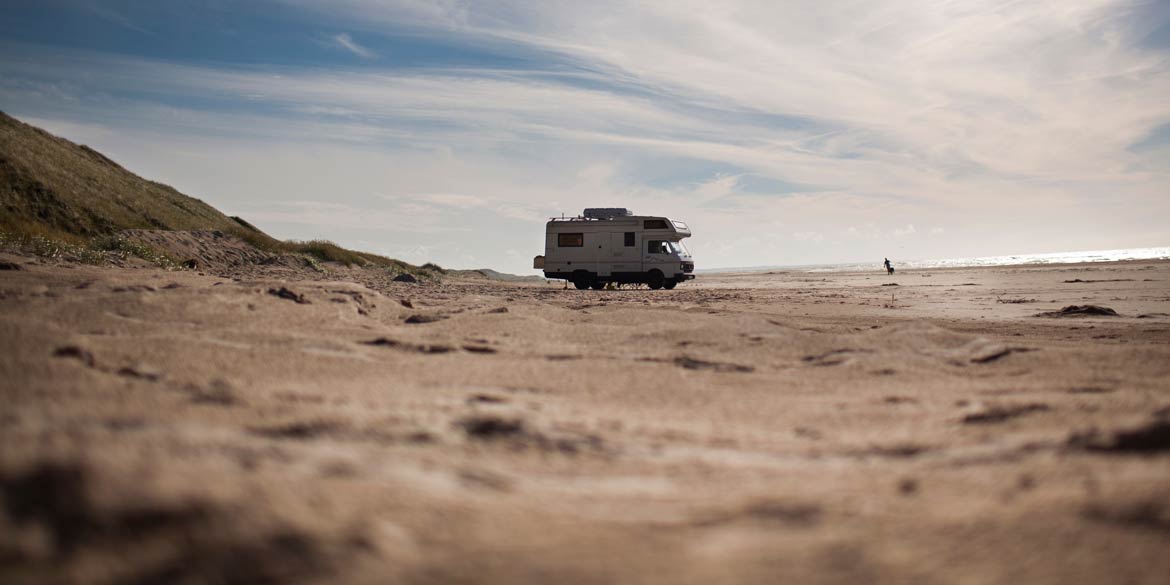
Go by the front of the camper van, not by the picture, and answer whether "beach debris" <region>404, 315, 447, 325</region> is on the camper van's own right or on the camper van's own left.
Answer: on the camper van's own right

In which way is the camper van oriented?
to the viewer's right

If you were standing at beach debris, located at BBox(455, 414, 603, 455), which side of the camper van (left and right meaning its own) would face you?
right

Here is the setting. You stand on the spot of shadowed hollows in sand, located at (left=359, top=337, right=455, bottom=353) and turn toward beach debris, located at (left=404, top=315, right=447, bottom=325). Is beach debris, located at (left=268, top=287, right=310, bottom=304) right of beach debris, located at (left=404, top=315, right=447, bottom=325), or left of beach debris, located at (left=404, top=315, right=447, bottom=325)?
left

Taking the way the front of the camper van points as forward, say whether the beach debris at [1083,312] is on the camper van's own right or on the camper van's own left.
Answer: on the camper van's own right

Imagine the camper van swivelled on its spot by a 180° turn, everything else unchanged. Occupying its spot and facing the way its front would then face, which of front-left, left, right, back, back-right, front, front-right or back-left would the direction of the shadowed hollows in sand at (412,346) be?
left
